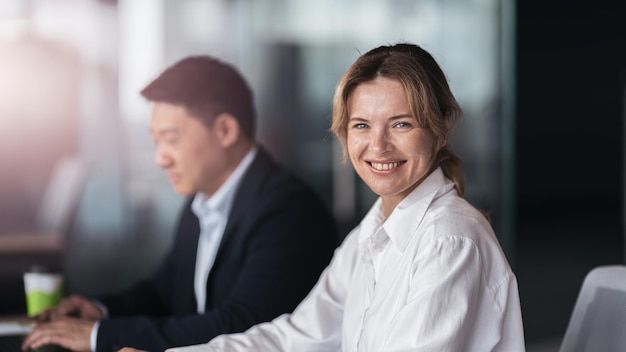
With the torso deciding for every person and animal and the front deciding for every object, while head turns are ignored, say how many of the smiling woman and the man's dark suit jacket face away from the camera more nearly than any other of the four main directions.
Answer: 0

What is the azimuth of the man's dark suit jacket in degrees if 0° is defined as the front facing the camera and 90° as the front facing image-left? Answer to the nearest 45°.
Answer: approximately 45°

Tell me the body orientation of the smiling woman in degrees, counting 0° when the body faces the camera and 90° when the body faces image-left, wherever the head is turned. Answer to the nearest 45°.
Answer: approximately 45°
